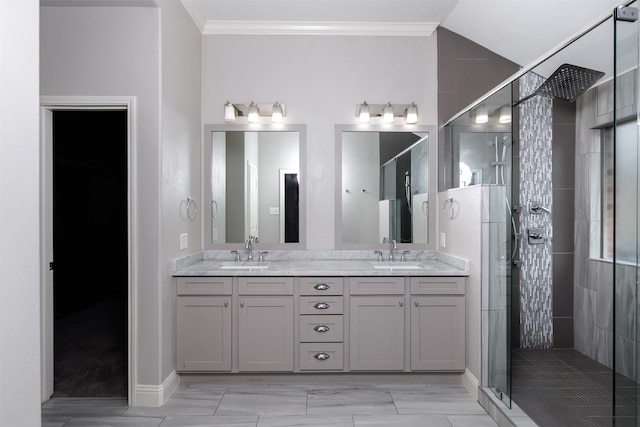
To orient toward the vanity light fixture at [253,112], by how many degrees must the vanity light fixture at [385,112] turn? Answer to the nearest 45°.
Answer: approximately 90° to its right

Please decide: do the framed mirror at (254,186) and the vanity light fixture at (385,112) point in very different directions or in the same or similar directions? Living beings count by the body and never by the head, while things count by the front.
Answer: same or similar directions

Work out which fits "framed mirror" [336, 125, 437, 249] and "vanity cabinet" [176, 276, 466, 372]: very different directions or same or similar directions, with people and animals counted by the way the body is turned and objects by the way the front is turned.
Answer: same or similar directions

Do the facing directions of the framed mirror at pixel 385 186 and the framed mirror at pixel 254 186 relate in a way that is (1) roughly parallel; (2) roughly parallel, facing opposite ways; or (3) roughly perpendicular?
roughly parallel

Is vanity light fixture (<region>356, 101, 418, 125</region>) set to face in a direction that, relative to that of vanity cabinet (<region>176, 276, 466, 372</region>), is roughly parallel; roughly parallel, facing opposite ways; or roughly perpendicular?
roughly parallel

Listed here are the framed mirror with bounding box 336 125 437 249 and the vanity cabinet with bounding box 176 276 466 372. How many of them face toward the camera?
2

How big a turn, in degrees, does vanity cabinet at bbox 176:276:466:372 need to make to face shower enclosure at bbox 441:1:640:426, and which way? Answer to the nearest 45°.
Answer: approximately 90° to its left

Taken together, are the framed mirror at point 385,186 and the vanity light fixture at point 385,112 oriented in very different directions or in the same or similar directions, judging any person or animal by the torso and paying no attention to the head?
same or similar directions

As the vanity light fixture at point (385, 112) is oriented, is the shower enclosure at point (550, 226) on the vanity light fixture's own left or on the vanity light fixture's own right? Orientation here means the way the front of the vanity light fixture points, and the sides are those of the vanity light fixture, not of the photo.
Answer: on the vanity light fixture's own left

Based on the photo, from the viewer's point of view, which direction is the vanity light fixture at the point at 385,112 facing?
toward the camera

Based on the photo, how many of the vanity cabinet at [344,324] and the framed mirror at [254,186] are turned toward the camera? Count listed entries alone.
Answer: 2

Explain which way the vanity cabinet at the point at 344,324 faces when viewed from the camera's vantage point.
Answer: facing the viewer

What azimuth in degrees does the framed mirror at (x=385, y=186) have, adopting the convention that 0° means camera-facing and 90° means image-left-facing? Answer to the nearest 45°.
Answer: approximately 0°

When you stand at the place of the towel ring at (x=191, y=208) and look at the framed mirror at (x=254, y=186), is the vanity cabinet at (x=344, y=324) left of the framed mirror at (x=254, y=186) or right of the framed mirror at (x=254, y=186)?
right
